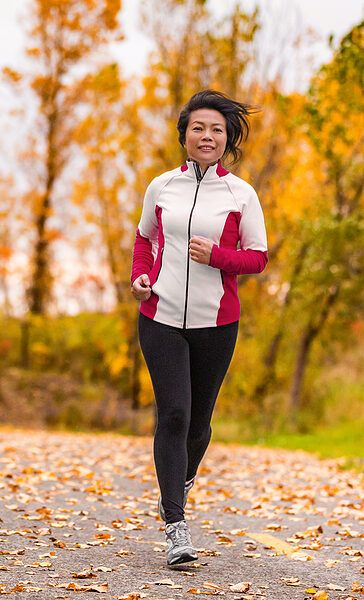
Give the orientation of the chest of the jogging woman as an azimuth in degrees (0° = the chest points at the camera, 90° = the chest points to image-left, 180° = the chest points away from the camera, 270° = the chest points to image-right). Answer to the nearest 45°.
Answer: approximately 0°

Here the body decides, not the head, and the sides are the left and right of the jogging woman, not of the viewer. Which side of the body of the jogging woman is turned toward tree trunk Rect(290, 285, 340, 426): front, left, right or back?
back

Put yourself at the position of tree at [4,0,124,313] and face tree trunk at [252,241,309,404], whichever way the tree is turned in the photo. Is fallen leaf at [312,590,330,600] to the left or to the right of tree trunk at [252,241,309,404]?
right

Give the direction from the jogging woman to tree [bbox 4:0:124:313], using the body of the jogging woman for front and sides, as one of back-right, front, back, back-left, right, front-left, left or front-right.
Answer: back

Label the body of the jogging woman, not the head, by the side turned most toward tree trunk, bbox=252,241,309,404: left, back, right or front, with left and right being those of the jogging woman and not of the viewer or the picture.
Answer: back
